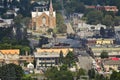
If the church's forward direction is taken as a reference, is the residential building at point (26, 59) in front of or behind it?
in front

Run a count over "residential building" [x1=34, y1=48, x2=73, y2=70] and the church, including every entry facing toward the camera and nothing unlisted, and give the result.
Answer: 2

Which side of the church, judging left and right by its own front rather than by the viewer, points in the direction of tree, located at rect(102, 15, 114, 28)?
left

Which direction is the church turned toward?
toward the camera

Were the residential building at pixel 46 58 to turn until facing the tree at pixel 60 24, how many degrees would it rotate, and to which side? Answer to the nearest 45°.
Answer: approximately 180°

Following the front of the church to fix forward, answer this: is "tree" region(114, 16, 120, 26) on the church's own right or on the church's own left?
on the church's own left

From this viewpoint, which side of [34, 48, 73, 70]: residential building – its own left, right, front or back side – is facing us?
front

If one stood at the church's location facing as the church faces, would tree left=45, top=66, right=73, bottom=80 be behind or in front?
in front

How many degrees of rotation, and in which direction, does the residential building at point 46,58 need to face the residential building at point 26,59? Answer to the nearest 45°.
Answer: approximately 90° to its right
